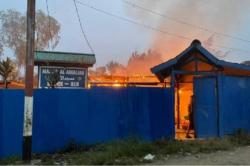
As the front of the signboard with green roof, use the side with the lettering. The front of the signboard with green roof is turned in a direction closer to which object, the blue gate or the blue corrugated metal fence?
the blue corrugated metal fence

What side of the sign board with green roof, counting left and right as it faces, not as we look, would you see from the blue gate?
left

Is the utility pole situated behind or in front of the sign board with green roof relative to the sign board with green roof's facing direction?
in front

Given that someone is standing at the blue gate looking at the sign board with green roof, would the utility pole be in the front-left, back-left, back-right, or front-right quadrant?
front-left

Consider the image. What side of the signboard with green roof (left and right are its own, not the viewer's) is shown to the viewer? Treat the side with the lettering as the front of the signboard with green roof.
front

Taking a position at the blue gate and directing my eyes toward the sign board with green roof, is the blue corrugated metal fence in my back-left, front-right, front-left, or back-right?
front-left

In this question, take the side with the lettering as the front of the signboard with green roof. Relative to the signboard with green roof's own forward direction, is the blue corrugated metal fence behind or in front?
in front
